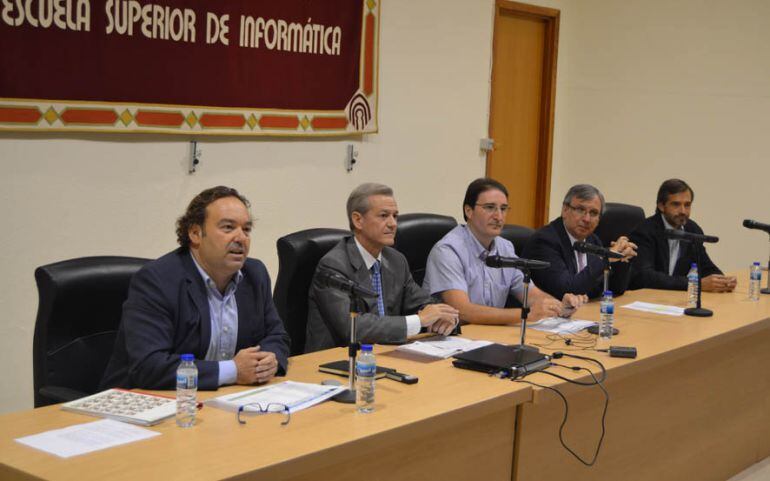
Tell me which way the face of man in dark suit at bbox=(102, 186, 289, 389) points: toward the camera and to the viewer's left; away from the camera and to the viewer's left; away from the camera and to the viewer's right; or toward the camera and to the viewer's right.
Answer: toward the camera and to the viewer's right

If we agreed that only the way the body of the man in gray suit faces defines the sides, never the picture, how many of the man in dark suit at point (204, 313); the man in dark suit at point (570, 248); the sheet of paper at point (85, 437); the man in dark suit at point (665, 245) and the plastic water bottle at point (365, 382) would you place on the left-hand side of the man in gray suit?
2

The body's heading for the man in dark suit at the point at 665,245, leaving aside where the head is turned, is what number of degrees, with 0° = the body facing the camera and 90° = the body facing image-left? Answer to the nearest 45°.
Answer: approximately 315°

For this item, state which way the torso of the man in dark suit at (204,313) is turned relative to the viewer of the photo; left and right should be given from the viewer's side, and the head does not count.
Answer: facing the viewer and to the right of the viewer

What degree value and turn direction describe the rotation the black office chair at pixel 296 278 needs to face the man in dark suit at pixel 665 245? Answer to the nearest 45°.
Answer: approximately 90° to its left

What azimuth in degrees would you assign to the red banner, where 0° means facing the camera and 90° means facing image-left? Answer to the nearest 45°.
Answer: approximately 315°

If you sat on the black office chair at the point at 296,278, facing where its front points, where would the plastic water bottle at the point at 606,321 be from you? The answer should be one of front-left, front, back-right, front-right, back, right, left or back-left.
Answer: front-left
